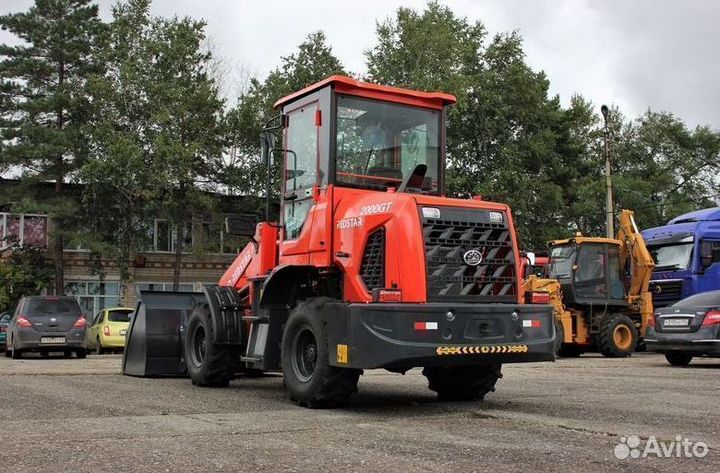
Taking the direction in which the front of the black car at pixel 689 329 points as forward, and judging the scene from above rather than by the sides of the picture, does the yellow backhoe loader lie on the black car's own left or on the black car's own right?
on the black car's own left

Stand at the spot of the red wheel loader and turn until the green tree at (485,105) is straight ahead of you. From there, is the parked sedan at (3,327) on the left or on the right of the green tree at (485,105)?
left

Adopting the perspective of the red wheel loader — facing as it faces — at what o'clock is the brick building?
The brick building is roughly at 1 o'clock from the red wheel loader.

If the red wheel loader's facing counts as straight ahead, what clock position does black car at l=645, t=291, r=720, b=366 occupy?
The black car is roughly at 3 o'clock from the red wheel loader.

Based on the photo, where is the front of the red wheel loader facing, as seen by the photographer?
facing away from the viewer and to the left of the viewer

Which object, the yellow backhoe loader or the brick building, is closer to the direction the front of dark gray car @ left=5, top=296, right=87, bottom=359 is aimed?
the brick building

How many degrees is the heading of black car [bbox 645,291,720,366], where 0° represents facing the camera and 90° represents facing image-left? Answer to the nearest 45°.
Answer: approximately 225°

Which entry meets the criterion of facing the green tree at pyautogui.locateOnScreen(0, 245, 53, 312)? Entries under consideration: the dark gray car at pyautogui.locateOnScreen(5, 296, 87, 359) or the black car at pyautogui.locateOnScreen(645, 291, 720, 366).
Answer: the dark gray car at pyautogui.locateOnScreen(5, 296, 87, 359)

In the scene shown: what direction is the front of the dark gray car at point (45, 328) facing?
away from the camera

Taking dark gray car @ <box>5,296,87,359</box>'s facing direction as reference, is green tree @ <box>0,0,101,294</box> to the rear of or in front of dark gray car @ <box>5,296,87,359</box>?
in front

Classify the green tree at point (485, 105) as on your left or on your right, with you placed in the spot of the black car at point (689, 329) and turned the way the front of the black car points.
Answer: on your left

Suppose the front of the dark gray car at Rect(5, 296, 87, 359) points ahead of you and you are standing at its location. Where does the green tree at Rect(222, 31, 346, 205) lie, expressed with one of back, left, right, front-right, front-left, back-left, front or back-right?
front-right
